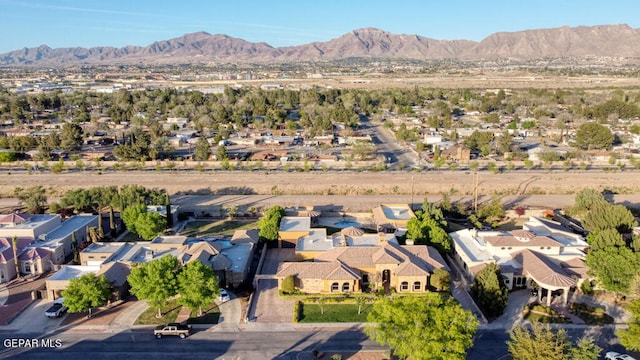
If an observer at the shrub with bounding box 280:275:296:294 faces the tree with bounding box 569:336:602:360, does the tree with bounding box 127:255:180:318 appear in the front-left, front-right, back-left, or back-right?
back-right

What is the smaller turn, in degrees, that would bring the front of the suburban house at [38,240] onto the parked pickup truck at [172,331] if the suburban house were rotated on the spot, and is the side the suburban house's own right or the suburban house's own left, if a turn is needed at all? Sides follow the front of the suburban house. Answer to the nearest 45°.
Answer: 0° — it already faces it

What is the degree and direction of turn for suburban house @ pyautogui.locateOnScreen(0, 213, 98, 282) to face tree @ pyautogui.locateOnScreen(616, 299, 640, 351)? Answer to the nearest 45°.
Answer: approximately 45° to its left

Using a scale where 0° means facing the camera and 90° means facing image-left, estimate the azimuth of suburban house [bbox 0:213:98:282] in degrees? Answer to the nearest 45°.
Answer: approximately 0°

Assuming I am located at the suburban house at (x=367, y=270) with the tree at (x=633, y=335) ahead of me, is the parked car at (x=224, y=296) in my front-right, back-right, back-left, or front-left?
back-right

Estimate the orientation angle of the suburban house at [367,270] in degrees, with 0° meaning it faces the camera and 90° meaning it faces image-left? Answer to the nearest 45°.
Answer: approximately 0°

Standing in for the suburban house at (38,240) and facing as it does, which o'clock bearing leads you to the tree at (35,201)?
The tree is roughly at 6 o'clock from the suburban house.

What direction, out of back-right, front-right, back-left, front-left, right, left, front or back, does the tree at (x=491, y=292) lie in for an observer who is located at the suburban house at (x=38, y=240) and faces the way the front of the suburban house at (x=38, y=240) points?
front-left

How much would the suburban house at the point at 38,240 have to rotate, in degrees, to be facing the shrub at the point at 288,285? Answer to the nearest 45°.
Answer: approximately 45° to its left

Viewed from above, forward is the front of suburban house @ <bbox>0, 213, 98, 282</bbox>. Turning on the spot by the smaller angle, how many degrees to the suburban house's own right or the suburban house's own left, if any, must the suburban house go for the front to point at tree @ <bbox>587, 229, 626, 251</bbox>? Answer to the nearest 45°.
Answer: approximately 45° to the suburban house's own left

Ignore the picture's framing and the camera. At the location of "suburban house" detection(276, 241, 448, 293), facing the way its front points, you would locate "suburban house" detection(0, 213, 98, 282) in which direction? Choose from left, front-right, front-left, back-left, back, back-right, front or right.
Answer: right

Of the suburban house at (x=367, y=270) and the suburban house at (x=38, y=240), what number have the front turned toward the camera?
2

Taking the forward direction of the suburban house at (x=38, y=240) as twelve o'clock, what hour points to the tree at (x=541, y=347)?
The tree is roughly at 11 o'clock from the suburban house.
